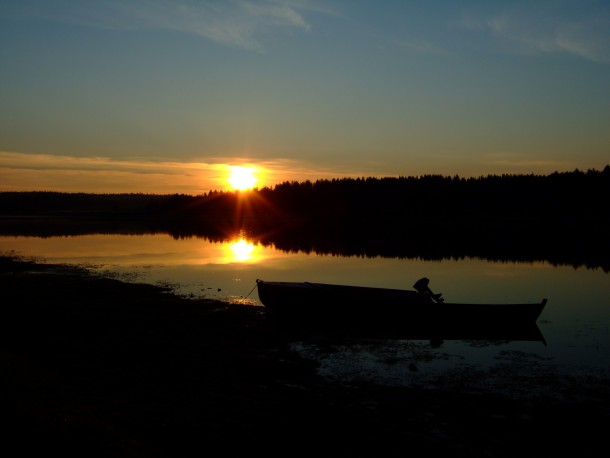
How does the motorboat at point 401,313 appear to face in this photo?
to the viewer's left
